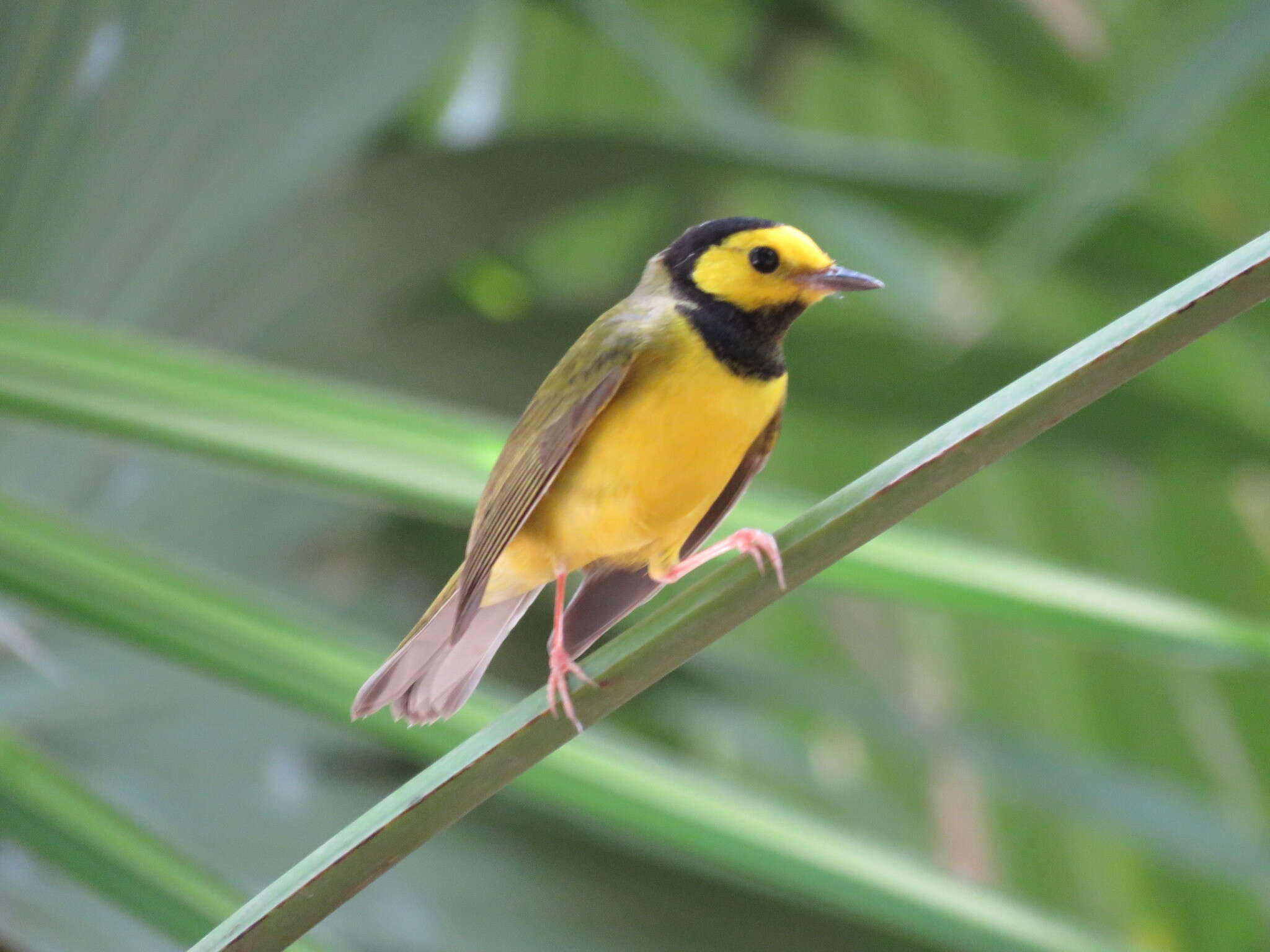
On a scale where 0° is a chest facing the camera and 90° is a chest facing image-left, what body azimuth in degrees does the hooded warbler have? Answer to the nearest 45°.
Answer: approximately 315°
